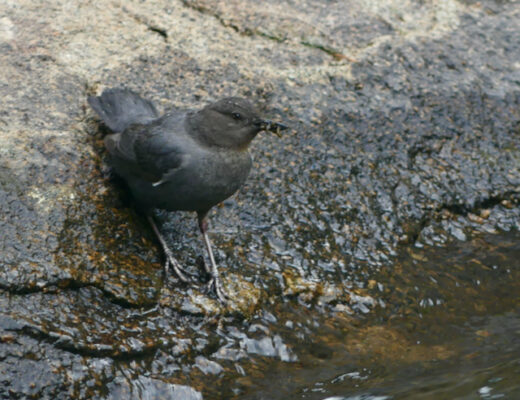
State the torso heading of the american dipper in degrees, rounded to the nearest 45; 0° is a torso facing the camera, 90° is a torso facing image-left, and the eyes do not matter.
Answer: approximately 315°
